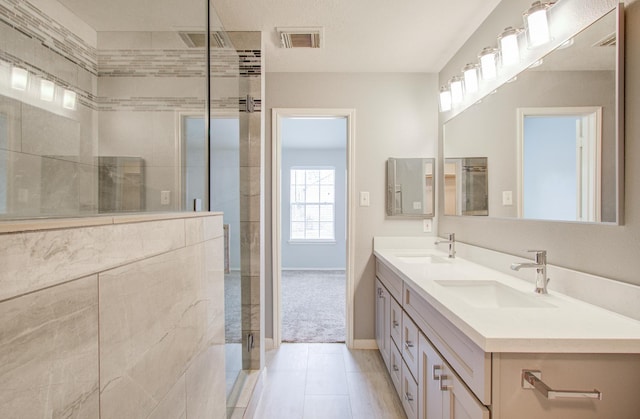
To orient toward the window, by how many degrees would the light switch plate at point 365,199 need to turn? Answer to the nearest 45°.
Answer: approximately 180°

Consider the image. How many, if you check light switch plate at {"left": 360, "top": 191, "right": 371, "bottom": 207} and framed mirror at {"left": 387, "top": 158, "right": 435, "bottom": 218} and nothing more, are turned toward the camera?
2

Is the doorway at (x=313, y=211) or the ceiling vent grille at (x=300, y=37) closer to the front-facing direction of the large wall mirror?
the ceiling vent grille

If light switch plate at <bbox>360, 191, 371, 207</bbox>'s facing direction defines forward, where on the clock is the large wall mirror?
The large wall mirror is roughly at 11 o'clock from the light switch plate.

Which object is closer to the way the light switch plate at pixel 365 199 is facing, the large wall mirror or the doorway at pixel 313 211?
the large wall mirror

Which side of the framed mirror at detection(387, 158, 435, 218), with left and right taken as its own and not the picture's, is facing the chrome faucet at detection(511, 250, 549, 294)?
front

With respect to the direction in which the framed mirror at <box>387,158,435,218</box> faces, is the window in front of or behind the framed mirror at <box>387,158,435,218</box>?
behind

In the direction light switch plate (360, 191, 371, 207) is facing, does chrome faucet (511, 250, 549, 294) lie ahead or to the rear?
ahead

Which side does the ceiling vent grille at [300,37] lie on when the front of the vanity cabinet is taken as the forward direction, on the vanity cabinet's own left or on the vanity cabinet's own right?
on the vanity cabinet's own right

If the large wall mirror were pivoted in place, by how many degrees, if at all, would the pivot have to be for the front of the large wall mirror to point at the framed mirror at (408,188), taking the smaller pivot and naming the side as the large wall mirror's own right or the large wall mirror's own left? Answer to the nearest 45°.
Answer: approximately 90° to the large wall mirror's own right
